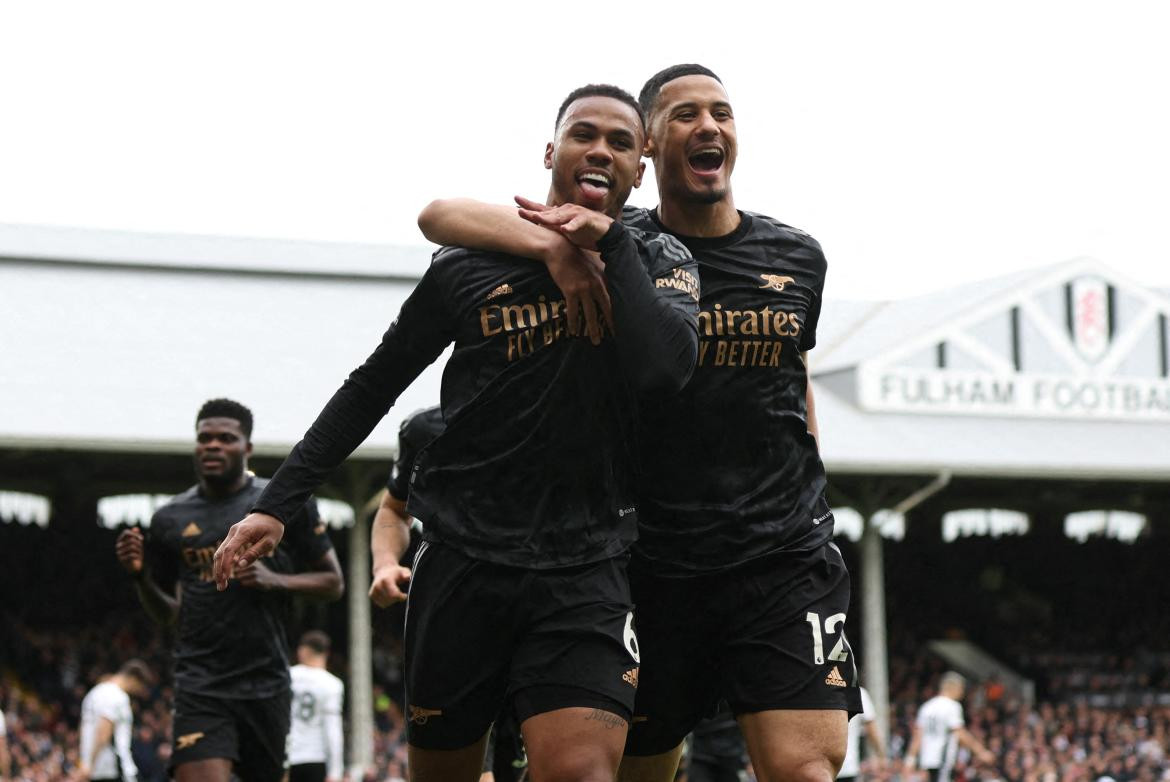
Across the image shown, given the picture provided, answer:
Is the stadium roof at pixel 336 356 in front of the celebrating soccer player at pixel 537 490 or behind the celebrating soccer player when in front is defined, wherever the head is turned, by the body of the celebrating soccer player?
behind

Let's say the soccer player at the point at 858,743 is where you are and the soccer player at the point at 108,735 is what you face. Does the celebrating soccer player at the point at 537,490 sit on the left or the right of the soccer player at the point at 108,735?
left

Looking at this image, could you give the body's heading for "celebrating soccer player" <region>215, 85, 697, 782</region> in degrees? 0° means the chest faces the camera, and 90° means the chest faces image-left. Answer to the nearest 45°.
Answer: approximately 0°

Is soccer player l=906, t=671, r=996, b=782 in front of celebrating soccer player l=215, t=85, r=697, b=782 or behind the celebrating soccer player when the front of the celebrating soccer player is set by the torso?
behind
